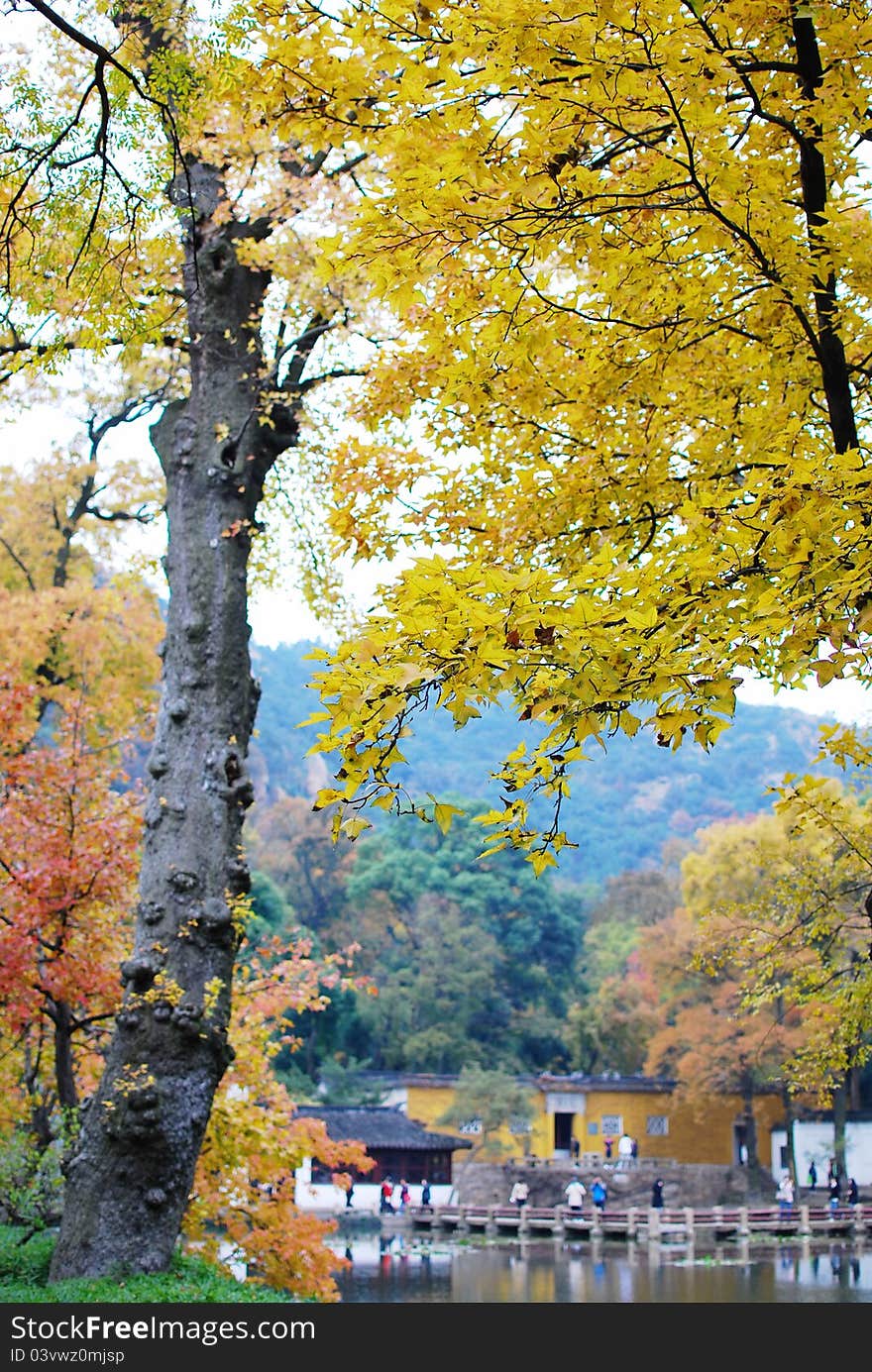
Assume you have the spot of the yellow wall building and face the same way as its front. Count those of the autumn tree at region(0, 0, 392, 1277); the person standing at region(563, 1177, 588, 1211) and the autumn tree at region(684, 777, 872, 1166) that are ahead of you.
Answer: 3

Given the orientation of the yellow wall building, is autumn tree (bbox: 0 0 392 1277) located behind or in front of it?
in front

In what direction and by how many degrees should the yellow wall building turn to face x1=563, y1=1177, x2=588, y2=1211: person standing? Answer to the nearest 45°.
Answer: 0° — it already faces them

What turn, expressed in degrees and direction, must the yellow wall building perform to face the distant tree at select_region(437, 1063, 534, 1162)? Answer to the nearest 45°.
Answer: approximately 45° to its right

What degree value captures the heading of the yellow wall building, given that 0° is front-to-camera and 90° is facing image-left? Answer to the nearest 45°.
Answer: approximately 0°

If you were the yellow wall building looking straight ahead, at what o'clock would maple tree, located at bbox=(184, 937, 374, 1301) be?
The maple tree is roughly at 12 o'clock from the yellow wall building.
